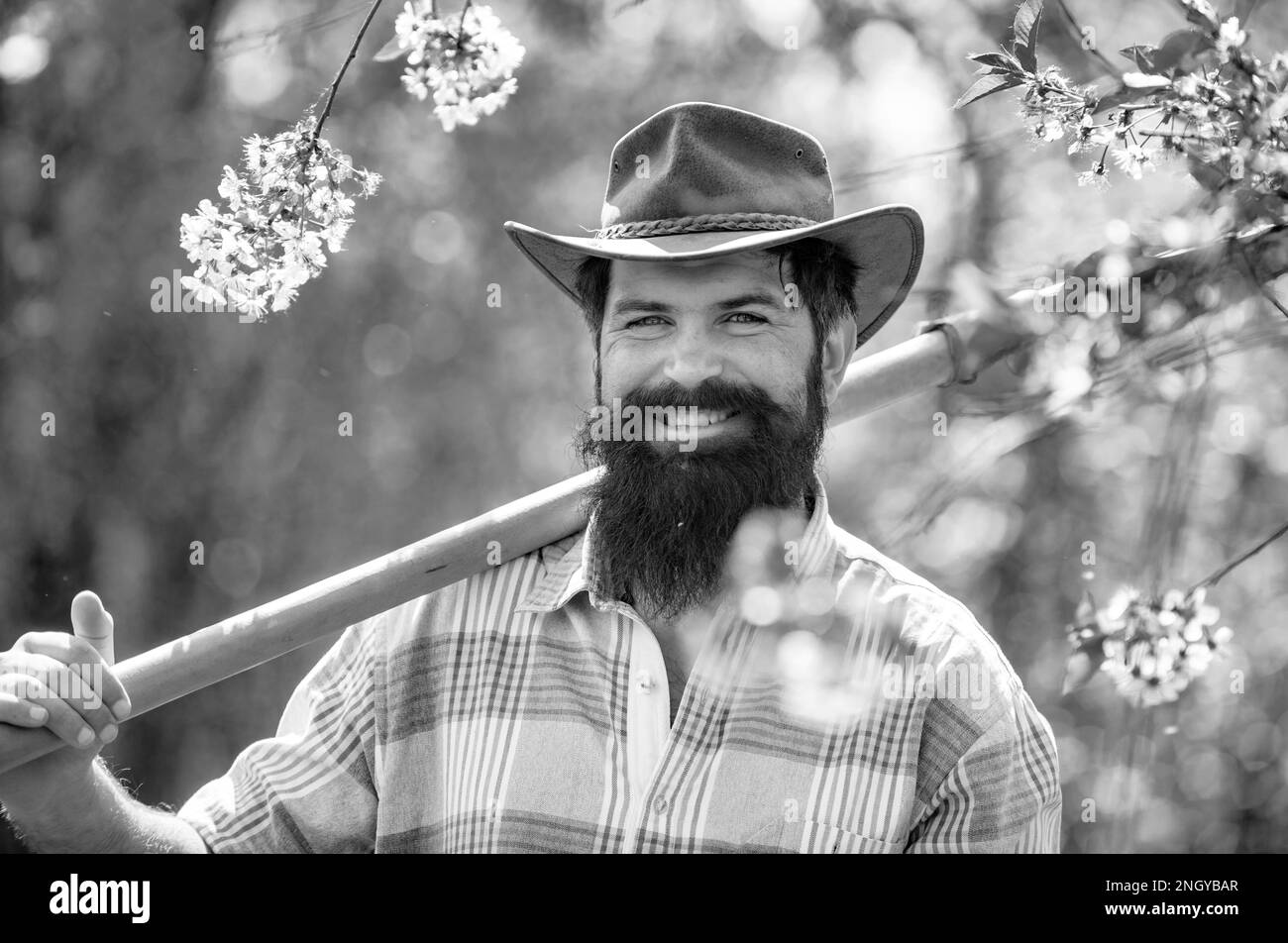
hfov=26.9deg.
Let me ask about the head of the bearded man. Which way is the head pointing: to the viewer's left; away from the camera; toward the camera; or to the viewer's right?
toward the camera

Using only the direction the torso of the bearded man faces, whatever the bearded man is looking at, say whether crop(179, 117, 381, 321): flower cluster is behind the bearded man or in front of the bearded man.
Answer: in front

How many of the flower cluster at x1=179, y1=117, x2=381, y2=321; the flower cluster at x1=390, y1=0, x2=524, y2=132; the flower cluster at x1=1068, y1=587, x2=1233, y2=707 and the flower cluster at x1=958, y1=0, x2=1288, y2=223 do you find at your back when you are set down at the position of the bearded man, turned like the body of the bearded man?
0

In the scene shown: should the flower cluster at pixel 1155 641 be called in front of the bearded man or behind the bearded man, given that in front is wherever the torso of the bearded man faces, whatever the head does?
in front

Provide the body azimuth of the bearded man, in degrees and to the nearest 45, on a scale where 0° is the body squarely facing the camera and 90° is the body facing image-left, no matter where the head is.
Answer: approximately 0°

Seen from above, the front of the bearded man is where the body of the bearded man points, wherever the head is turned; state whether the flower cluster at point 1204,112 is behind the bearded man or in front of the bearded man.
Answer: in front
